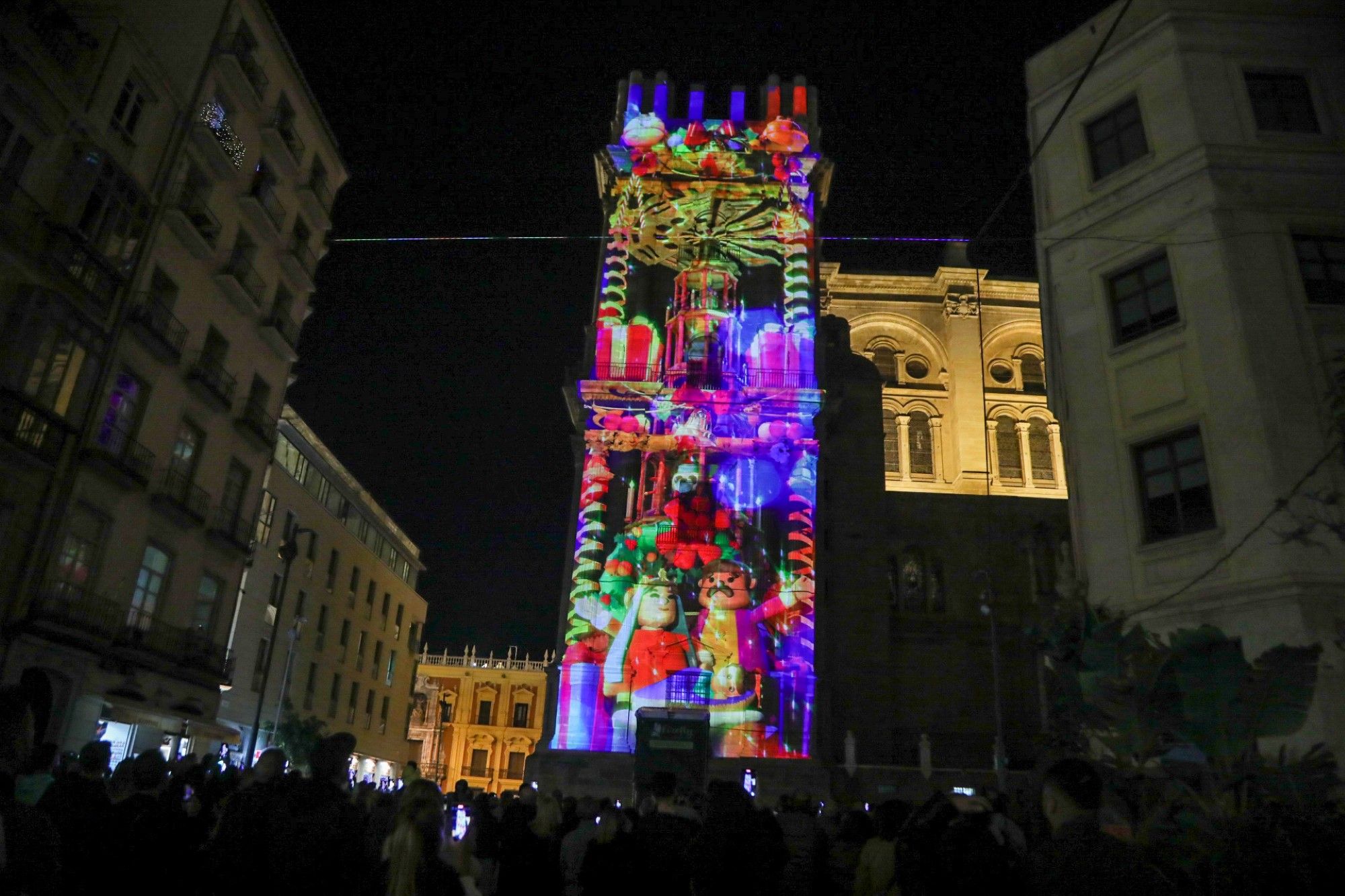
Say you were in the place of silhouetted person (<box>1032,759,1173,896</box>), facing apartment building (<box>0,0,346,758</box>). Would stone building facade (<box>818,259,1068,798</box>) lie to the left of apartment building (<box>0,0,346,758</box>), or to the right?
right

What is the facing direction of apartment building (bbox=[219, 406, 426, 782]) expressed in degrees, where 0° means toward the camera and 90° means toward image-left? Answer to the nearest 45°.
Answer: approximately 315°

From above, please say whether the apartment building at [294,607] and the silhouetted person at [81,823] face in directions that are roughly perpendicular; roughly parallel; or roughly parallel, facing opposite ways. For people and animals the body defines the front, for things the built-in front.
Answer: roughly perpendicular

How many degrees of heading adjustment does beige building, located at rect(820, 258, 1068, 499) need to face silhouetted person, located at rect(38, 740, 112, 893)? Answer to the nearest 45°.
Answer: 0° — it already faces them

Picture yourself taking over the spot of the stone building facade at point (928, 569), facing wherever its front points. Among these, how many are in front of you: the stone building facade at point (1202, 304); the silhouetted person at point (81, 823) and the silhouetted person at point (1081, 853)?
3

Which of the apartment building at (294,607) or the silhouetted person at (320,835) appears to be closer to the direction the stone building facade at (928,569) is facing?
the silhouetted person

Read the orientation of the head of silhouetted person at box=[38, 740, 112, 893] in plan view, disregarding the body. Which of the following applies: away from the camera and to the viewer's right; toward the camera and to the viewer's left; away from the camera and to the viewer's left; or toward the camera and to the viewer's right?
away from the camera and to the viewer's right

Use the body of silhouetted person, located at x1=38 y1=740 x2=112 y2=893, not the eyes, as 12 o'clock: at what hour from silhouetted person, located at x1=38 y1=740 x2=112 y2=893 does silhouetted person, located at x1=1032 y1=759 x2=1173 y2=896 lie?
silhouetted person, located at x1=1032 y1=759 x2=1173 y2=896 is roughly at 3 o'clock from silhouetted person, located at x1=38 y1=740 x2=112 y2=893.

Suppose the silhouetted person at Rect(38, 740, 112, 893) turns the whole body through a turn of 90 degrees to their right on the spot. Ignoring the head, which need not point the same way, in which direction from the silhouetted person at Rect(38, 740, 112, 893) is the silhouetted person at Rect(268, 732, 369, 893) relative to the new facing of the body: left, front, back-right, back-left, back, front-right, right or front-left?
front

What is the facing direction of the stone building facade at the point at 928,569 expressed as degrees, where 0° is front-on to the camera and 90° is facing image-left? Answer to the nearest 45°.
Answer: approximately 0°

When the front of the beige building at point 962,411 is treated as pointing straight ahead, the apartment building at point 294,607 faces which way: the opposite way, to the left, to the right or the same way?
to the left

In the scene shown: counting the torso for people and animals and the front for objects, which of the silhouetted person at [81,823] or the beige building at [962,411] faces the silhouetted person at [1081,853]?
the beige building

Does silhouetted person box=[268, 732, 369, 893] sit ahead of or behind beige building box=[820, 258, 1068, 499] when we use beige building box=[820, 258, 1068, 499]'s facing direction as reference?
ahead
